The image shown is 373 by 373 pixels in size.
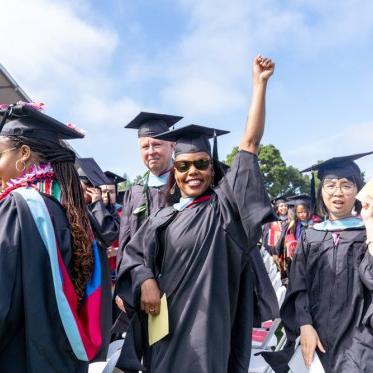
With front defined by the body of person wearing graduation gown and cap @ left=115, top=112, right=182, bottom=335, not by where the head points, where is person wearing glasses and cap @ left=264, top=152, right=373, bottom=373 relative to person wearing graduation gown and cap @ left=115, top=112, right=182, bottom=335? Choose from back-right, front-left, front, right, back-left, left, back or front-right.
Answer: front-left

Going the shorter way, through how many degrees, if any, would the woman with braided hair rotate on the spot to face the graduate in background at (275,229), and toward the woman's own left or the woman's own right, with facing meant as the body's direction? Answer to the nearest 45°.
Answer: approximately 135° to the woman's own right

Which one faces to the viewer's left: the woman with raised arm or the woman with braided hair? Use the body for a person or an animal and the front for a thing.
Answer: the woman with braided hair

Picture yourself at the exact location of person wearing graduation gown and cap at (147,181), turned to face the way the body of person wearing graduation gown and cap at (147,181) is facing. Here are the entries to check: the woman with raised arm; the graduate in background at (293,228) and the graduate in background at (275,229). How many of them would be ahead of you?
1

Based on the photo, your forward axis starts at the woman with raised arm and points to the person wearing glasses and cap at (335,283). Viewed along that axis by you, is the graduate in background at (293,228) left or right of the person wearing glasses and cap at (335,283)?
left

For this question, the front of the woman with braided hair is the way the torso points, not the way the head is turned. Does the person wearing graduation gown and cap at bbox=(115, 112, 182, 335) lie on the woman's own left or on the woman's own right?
on the woman's own right

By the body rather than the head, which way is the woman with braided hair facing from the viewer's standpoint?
to the viewer's left

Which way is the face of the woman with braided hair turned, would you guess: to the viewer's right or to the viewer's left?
to the viewer's left

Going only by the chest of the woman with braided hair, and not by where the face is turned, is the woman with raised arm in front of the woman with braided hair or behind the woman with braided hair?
behind

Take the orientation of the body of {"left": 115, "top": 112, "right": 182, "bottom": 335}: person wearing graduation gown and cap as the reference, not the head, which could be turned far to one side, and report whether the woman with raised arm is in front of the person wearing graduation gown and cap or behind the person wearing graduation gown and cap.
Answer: in front

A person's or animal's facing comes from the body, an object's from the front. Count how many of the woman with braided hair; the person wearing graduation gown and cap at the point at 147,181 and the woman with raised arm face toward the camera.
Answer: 2
